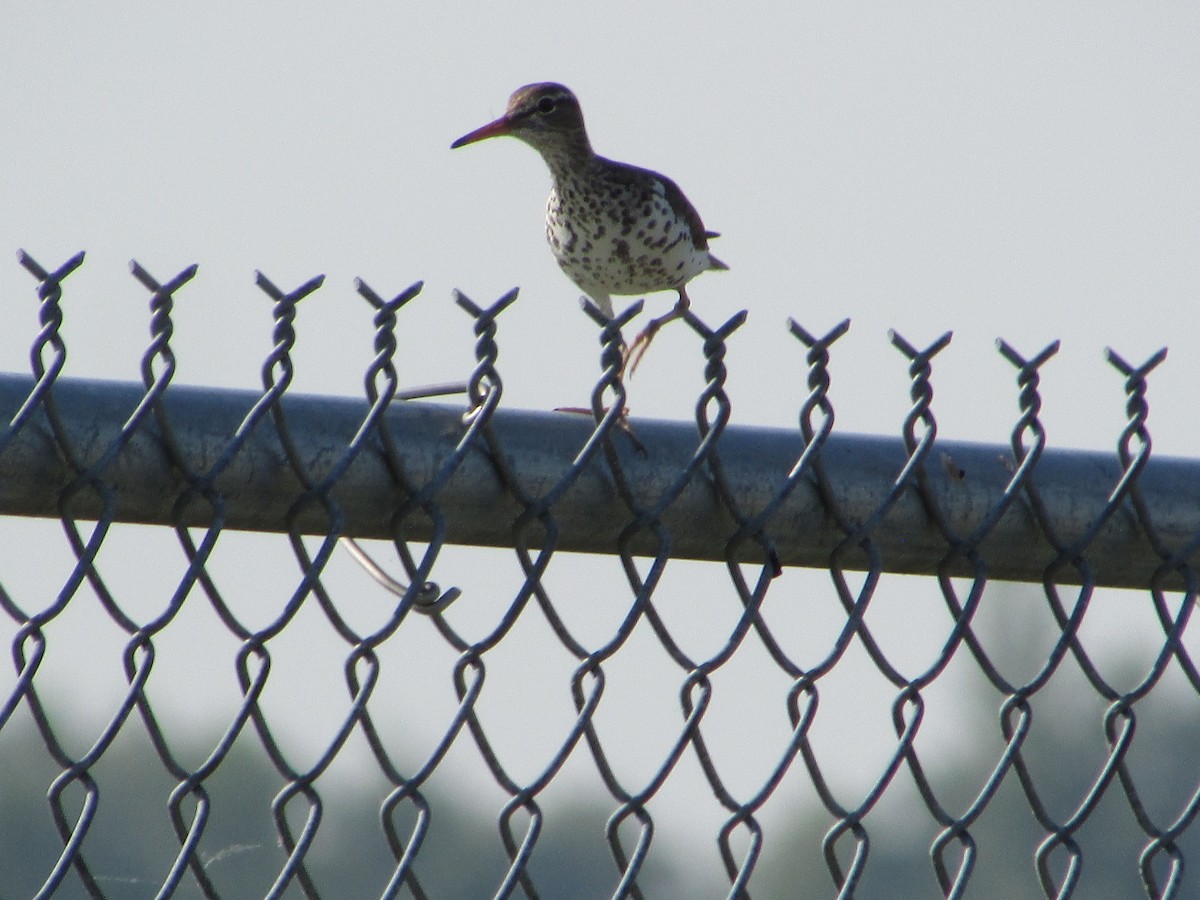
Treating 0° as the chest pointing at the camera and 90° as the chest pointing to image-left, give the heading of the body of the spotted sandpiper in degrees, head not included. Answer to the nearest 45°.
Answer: approximately 45°
